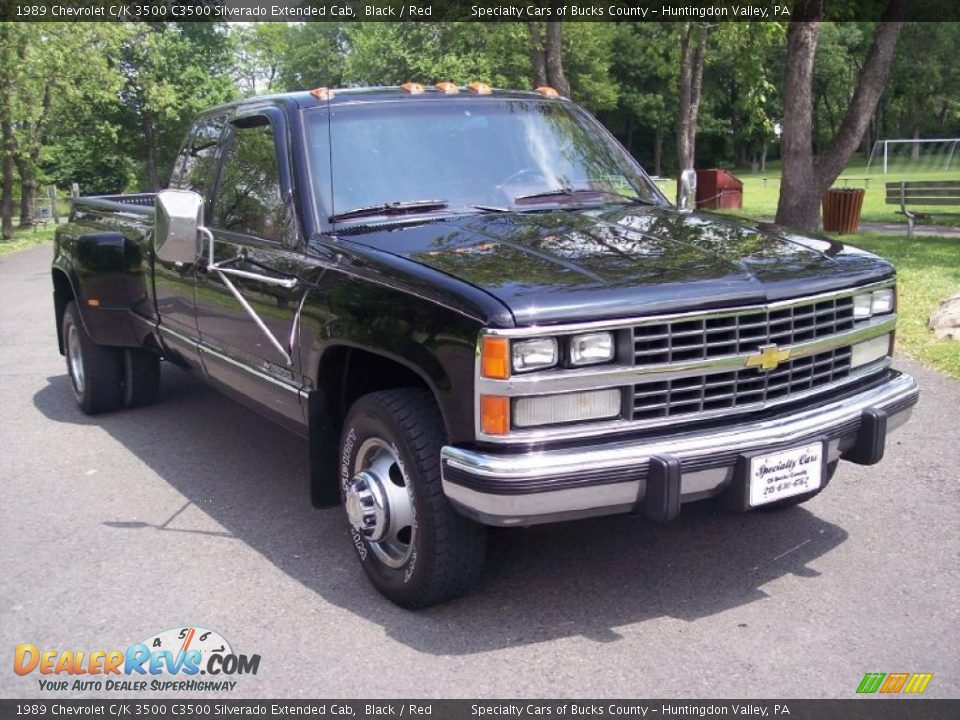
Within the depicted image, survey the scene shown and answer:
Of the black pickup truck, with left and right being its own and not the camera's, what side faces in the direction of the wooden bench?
left

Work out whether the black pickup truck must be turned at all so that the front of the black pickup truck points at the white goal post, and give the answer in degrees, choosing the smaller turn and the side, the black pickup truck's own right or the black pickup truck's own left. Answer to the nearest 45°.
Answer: approximately 90° to the black pickup truck's own left

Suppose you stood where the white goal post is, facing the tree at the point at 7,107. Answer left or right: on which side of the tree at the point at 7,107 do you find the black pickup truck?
left

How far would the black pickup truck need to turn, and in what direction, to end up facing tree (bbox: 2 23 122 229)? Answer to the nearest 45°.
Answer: approximately 180°

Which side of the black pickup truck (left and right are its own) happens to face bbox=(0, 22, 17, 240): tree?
back

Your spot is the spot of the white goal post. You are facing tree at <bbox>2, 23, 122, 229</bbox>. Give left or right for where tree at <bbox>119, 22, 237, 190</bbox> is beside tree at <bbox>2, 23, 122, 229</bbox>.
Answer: right

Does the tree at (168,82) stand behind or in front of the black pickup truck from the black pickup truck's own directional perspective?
behind
